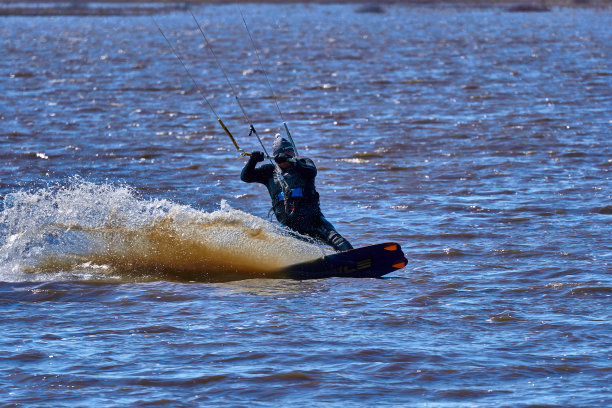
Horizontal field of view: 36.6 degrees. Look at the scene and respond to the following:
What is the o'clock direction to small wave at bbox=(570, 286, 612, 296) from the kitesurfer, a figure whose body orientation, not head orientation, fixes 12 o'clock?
The small wave is roughly at 10 o'clock from the kitesurfer.

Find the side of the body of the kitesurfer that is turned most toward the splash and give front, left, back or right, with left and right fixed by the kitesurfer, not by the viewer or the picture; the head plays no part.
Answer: right

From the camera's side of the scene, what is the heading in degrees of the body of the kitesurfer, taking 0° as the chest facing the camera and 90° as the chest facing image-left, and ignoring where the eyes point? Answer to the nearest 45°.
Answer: approximately 0°
